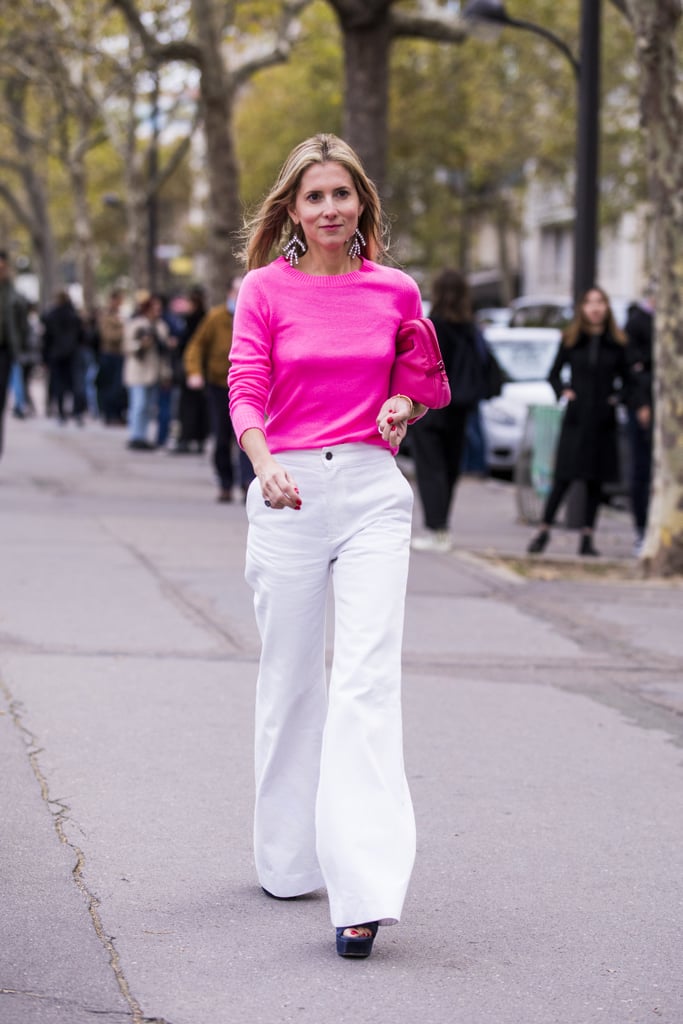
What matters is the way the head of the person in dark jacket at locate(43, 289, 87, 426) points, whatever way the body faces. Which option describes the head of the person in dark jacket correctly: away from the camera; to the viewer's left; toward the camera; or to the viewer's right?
away from the camera

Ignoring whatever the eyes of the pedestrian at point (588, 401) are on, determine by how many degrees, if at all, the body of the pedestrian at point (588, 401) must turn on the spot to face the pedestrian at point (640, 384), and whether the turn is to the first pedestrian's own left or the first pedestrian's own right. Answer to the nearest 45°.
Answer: approximately 90° to the first pedestrian's own left

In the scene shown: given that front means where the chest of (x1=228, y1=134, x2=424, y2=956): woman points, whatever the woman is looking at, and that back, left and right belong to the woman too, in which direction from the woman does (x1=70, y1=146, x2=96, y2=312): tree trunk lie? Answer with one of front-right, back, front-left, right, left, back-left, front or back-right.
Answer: back

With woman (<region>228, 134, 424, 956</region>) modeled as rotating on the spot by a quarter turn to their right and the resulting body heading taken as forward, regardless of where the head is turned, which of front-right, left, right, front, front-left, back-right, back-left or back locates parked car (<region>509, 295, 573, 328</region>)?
right

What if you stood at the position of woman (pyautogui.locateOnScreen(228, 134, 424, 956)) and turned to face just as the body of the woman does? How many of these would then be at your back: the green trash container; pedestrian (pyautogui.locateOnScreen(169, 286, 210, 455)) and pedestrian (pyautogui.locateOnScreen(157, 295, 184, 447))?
3

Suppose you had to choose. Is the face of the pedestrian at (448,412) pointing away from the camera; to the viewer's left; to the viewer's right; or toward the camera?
away from the camera

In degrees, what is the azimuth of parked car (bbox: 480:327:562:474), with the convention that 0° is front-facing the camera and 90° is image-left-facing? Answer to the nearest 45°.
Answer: approximately 0°

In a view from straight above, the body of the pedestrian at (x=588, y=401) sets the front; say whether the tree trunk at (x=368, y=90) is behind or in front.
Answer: behind
